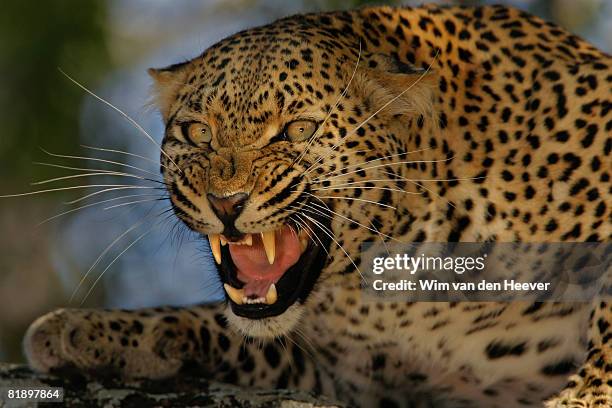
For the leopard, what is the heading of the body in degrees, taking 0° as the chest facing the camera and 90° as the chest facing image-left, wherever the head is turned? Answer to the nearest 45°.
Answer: approximately 45°
